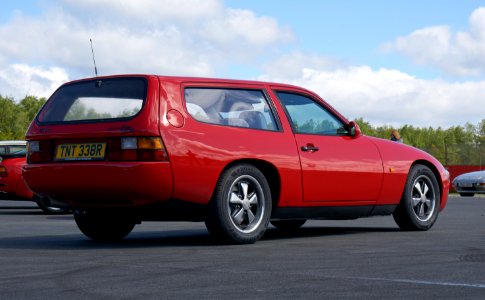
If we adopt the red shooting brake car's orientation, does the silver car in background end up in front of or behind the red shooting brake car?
in front

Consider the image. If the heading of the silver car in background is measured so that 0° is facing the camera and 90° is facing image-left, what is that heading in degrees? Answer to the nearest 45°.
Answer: approximately 45°

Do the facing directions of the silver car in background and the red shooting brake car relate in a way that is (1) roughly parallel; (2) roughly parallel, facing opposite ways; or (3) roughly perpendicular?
roughly parallel, facing opposite ways

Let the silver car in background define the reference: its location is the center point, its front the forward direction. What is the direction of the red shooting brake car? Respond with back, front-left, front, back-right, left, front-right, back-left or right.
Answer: front-left

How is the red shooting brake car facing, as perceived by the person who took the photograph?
facing away from the viewer and to the right of the viewer
